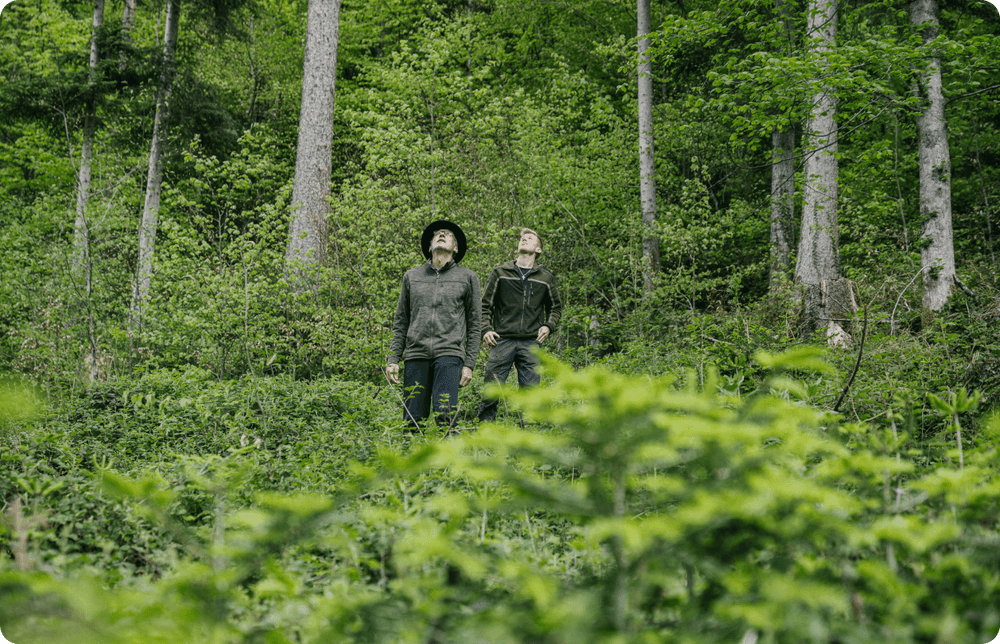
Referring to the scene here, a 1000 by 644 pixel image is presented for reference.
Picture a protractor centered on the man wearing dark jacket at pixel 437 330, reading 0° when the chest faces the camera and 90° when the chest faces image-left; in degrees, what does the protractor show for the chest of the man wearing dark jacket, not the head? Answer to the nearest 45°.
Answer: approximately 0°

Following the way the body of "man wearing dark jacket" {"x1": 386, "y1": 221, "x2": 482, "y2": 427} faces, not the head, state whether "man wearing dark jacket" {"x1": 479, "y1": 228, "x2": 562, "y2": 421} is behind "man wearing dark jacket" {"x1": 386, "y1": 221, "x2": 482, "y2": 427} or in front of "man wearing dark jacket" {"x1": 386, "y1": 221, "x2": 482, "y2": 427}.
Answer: behind

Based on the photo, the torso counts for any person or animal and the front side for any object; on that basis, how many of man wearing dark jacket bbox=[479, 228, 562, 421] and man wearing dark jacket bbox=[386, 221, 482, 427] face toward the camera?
2
